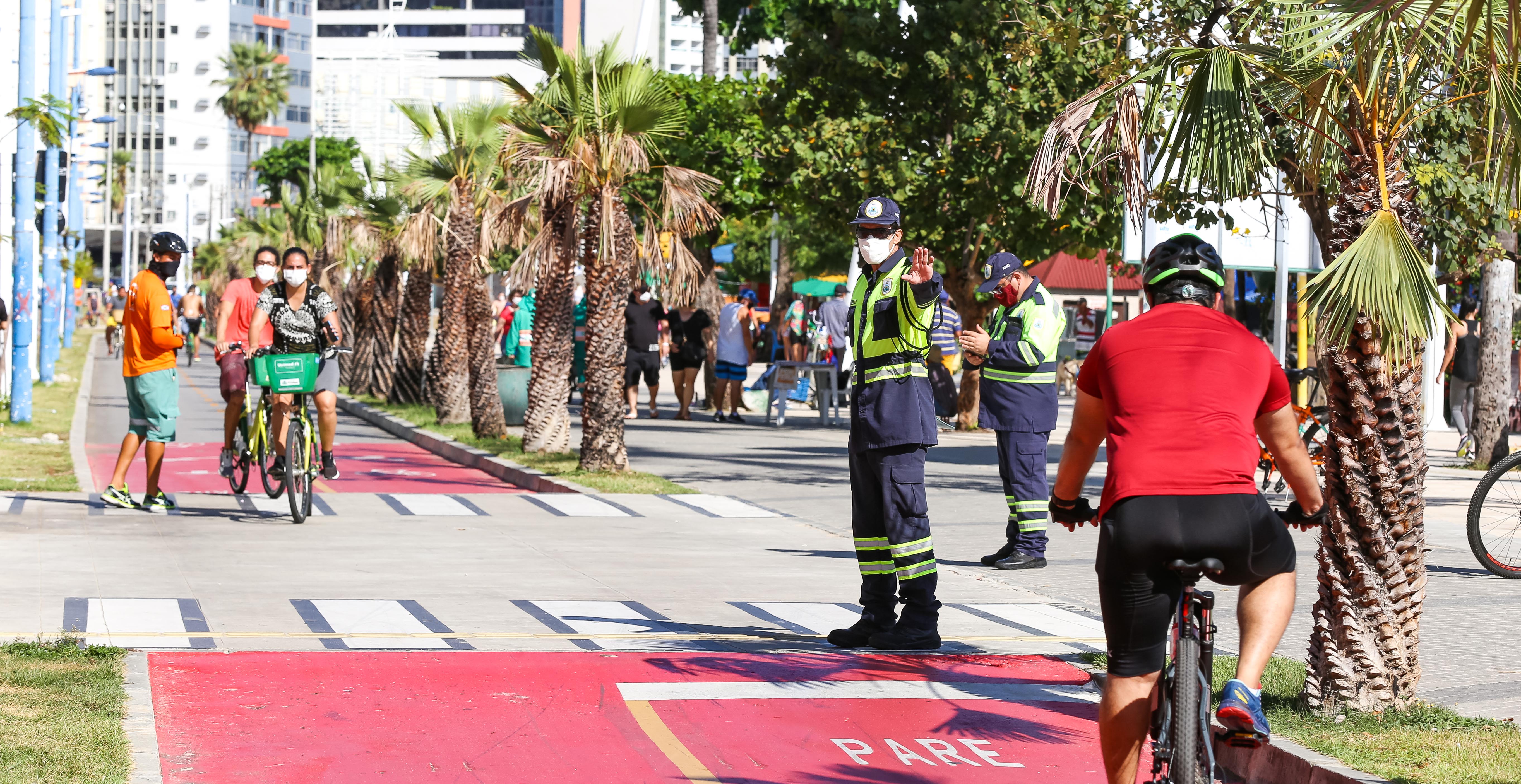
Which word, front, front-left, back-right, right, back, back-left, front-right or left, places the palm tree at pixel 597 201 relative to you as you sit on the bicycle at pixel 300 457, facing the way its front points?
back-left

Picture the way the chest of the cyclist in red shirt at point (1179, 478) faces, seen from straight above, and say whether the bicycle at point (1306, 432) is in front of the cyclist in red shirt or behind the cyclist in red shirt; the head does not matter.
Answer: in front

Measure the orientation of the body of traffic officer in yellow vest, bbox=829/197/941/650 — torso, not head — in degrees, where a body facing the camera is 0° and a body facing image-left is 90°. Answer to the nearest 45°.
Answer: approximately 45°

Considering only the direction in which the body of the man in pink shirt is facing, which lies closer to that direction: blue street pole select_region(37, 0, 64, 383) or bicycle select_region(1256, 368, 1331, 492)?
the bicycle

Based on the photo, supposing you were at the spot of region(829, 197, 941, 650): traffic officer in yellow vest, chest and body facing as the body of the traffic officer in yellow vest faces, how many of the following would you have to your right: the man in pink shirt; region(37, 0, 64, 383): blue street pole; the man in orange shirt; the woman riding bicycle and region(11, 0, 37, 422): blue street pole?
5

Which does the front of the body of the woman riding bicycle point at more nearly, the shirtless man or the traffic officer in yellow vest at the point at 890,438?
the traffic officer in yellow vest

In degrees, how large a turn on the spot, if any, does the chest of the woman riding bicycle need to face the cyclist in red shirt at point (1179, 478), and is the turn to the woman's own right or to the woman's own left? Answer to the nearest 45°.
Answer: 0° — they already face them

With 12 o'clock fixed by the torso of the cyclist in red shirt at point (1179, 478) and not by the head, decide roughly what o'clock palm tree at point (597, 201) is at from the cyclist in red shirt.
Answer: The palm tree is roughly at 11 o'clock from the cyclist in red shirt.

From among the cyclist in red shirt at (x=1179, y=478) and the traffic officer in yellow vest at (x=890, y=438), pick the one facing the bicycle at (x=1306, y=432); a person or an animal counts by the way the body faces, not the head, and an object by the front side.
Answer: the cyclist in red shirt

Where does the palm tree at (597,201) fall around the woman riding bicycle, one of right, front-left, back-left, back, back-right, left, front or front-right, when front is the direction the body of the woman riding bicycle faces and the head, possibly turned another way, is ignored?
back-left

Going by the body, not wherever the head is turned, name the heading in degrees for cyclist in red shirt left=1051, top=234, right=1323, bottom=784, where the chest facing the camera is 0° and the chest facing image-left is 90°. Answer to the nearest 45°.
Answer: approximately 180°

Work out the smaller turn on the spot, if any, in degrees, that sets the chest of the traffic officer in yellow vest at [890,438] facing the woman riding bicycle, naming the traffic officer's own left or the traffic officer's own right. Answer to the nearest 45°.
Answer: approximately 90° to the traffic officer's own right

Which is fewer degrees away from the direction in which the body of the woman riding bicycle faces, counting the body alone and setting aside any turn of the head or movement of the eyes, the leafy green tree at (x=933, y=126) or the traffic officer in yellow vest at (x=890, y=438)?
the traffic officer in yellow vest
